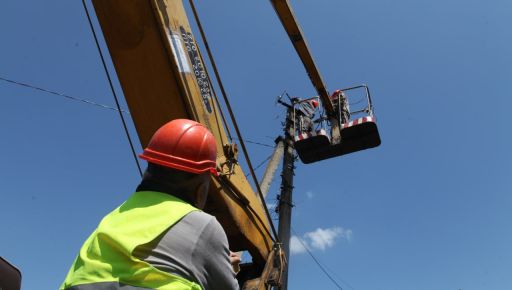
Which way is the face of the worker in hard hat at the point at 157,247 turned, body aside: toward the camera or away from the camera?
away from the camera

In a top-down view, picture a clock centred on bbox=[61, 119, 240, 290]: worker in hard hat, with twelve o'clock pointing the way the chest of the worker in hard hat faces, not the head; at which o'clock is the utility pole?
The utility pole is roughly at 11 o'clock from the worker in hard hat.

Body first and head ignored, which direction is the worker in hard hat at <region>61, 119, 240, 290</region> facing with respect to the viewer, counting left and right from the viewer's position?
facing away from the viewer and to the right of the viewer
